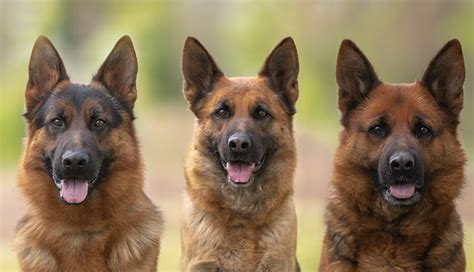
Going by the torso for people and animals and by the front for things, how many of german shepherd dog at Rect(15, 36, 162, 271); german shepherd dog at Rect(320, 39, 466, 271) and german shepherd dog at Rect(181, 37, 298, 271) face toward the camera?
3

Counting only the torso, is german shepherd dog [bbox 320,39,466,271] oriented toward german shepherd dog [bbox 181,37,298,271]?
no

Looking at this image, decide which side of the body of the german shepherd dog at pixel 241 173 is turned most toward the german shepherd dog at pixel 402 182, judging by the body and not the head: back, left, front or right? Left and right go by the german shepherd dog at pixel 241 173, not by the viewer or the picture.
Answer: left

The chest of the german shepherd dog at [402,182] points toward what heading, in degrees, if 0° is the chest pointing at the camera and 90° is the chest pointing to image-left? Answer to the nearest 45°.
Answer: approximately 0°

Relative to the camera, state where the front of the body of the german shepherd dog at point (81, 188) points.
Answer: toward the camera

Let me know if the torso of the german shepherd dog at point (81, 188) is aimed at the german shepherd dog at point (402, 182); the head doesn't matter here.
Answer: no

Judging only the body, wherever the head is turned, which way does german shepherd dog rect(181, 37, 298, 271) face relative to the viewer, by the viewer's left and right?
facing the viewer

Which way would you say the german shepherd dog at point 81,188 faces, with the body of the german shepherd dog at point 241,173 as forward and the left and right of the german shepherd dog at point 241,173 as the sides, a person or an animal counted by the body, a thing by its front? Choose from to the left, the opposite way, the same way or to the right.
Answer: the same way

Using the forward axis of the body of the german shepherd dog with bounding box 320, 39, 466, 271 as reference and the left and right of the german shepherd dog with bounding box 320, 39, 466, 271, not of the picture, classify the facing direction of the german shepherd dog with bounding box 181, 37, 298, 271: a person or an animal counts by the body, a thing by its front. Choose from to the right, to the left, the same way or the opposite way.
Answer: the same way

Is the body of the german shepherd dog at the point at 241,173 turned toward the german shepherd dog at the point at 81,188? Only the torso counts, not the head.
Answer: no

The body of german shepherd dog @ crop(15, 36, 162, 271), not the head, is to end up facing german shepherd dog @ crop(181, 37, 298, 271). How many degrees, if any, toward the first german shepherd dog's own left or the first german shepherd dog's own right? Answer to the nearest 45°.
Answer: approximately 90° to the first german shepherd dog's own left

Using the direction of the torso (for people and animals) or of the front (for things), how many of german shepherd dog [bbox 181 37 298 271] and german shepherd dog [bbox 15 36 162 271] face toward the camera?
2

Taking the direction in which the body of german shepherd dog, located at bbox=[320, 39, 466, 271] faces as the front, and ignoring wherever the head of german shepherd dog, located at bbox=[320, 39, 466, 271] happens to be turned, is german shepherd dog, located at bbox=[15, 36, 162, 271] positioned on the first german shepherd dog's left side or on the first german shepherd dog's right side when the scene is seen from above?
on the first german shepherd dog's right side

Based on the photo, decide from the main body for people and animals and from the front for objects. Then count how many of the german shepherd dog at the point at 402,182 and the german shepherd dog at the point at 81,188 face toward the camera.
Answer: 2
